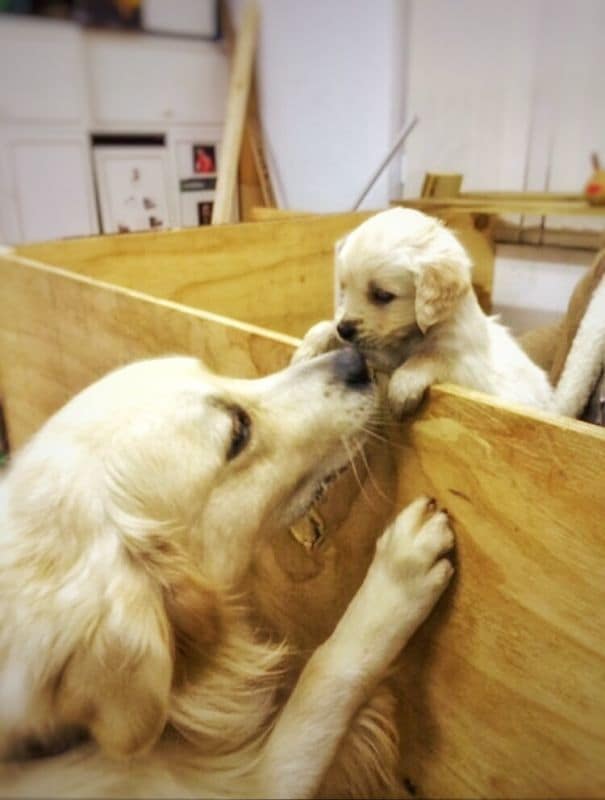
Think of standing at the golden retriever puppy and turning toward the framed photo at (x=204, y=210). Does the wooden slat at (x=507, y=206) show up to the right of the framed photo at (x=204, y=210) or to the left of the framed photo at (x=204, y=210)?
right

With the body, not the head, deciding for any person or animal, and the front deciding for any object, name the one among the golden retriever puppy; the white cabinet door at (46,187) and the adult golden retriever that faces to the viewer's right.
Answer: the adult golden retriever

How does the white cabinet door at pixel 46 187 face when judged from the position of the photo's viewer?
facing the viewer

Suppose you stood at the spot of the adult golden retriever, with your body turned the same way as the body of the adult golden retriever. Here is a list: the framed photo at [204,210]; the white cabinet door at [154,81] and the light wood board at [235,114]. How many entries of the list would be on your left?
3

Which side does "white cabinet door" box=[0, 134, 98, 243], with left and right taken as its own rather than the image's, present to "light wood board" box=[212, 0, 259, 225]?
left

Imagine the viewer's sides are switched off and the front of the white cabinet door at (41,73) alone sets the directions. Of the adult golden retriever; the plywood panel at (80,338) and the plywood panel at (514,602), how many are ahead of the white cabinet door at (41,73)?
3

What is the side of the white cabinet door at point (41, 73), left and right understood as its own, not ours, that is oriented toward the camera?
front

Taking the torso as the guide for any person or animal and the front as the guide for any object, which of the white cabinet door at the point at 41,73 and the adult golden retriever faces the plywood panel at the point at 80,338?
the white cabinet door

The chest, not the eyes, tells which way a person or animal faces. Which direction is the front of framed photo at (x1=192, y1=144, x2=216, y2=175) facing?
toward the camera

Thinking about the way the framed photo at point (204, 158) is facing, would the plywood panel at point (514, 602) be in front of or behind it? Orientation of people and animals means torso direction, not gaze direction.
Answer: in front

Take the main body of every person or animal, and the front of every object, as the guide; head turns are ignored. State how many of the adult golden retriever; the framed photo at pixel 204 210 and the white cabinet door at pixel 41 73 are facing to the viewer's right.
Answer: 1

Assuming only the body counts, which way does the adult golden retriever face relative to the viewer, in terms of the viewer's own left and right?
facing to the right of the viewer

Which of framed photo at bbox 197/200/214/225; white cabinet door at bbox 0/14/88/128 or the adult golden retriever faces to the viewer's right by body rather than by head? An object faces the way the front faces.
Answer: the adult golden retriever
